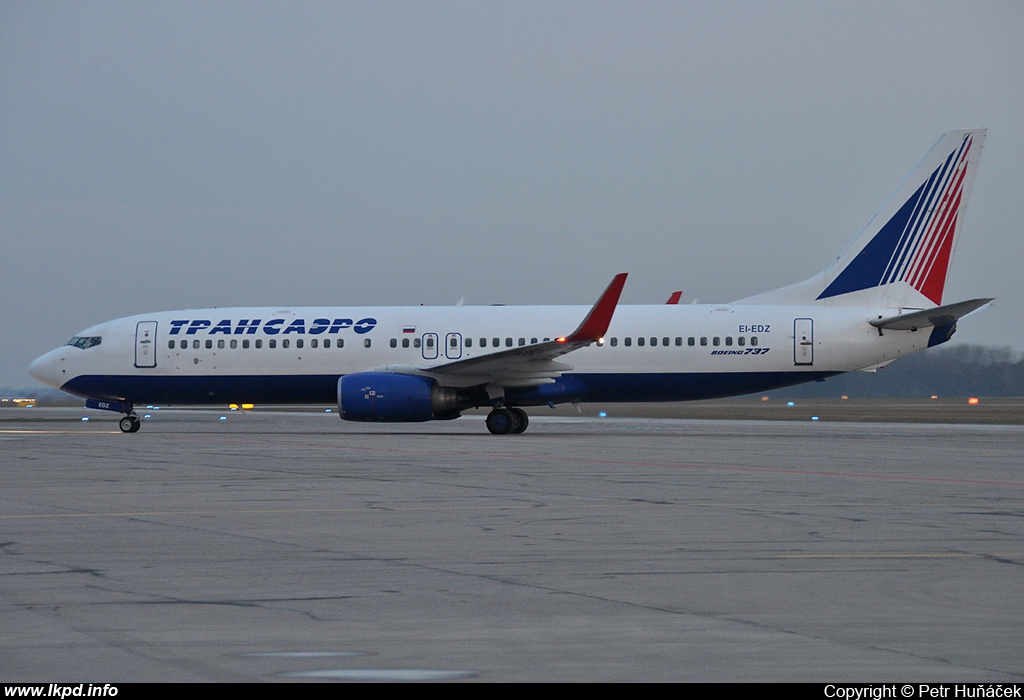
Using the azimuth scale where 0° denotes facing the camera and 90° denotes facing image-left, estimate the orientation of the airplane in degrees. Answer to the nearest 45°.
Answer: approximately 90°
